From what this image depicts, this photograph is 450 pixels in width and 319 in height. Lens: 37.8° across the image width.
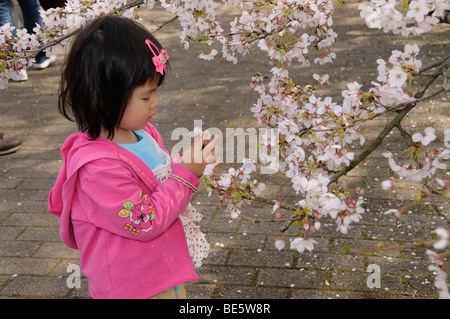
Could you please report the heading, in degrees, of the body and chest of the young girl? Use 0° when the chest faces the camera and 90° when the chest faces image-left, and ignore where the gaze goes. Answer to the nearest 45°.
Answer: approximately 270°

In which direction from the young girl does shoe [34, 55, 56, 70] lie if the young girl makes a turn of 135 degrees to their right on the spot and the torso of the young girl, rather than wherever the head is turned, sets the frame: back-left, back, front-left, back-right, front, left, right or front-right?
back-right

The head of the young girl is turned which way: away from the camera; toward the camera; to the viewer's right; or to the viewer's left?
to the viewer's right
